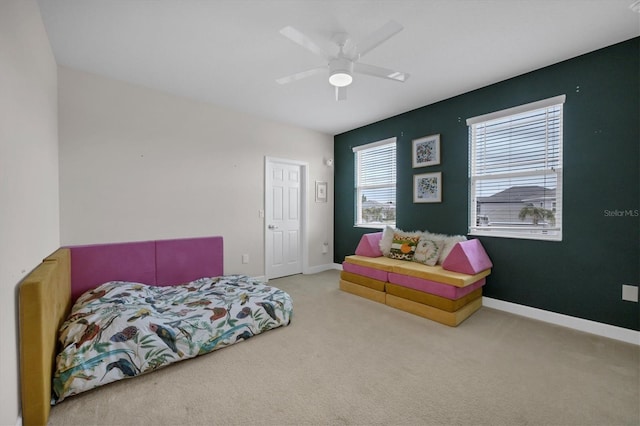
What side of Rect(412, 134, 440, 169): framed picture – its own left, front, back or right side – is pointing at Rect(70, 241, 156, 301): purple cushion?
front

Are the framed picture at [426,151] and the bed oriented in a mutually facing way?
yes

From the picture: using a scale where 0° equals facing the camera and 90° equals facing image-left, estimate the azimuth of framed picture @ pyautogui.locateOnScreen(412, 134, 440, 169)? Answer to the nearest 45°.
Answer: approximately 45°

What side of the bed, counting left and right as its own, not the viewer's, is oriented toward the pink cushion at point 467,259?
front

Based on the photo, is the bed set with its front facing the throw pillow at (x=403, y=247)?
yes

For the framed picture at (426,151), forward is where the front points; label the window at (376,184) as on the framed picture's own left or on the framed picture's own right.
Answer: on the framed picture's own right

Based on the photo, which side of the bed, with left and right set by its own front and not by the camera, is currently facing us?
right

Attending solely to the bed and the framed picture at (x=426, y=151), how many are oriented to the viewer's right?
1

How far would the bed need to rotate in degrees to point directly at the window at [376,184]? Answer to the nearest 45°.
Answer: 0° — it already faces it

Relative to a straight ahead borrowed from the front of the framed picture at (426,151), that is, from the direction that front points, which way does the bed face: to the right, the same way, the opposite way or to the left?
the opposite way

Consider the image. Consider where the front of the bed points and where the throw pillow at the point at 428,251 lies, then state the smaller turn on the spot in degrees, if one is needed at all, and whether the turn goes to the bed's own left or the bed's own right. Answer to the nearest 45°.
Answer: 0° — it already faces it
